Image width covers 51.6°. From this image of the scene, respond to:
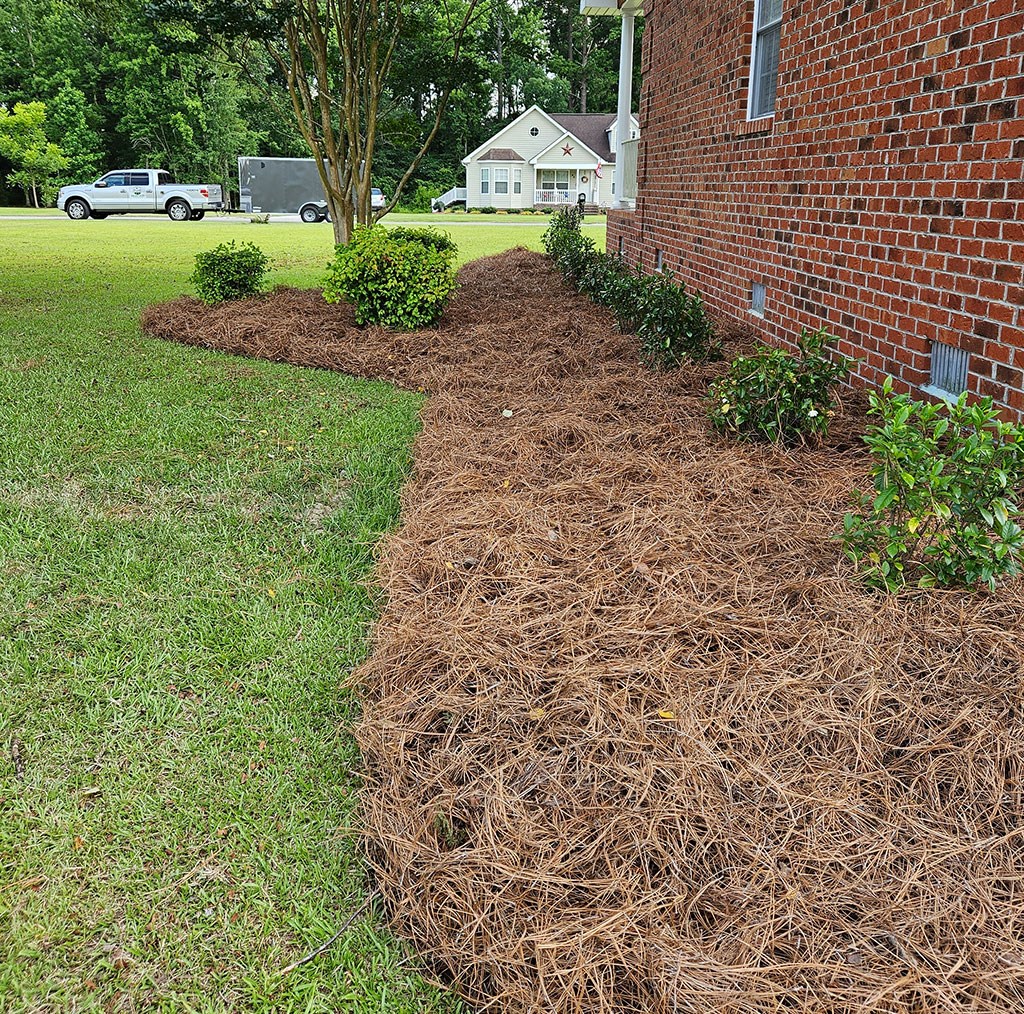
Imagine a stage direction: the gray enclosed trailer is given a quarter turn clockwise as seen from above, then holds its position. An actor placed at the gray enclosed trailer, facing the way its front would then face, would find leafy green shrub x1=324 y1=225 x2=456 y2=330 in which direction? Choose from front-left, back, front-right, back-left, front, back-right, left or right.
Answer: back

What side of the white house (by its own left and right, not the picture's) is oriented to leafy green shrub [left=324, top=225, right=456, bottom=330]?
front

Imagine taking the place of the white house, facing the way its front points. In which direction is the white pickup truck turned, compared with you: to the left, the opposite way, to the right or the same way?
to the right

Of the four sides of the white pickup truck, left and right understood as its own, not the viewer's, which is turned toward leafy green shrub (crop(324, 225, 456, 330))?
left

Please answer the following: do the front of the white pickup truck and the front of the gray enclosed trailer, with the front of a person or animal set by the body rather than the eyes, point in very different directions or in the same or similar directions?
same or similar directions

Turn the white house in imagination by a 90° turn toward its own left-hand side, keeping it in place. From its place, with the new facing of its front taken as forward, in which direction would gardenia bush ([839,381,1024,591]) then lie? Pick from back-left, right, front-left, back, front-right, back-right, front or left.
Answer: right

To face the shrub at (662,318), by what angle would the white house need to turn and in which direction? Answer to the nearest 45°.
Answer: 0° — it already faces it

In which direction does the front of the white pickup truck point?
to the viewer's left

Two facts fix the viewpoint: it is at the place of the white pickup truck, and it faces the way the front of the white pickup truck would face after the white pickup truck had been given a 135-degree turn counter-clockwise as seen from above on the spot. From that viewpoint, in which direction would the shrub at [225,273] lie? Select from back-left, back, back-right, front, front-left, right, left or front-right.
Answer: front-right

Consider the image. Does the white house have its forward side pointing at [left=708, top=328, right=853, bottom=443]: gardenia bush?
yes

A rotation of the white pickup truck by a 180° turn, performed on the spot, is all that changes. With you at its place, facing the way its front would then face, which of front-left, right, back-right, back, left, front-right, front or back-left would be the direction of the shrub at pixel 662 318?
right

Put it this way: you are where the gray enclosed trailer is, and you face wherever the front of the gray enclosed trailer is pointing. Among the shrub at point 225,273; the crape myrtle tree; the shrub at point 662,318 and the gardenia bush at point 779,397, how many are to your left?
4

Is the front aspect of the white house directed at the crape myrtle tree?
yes

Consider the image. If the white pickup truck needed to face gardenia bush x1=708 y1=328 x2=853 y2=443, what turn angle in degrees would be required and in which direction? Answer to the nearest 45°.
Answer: approximately 90° to its left

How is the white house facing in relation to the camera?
toward the camera

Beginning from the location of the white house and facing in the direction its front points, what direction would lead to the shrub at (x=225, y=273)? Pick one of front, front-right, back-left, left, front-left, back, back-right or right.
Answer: front

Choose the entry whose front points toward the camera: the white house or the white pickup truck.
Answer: the white house

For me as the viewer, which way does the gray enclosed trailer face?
facing to the left of the viewer
